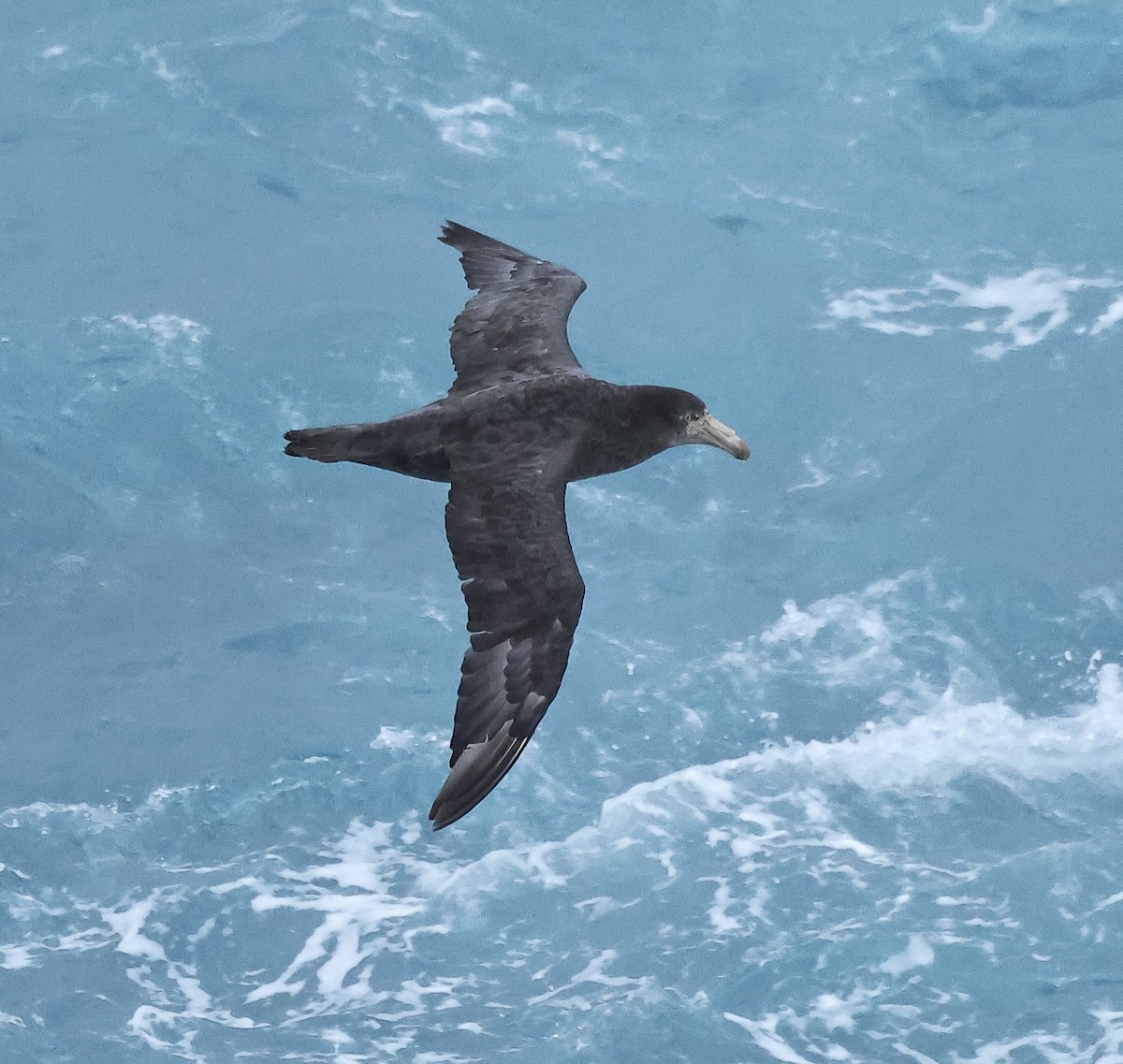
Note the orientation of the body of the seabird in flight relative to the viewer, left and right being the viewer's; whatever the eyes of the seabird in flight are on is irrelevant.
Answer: facing to the right of the viewer
